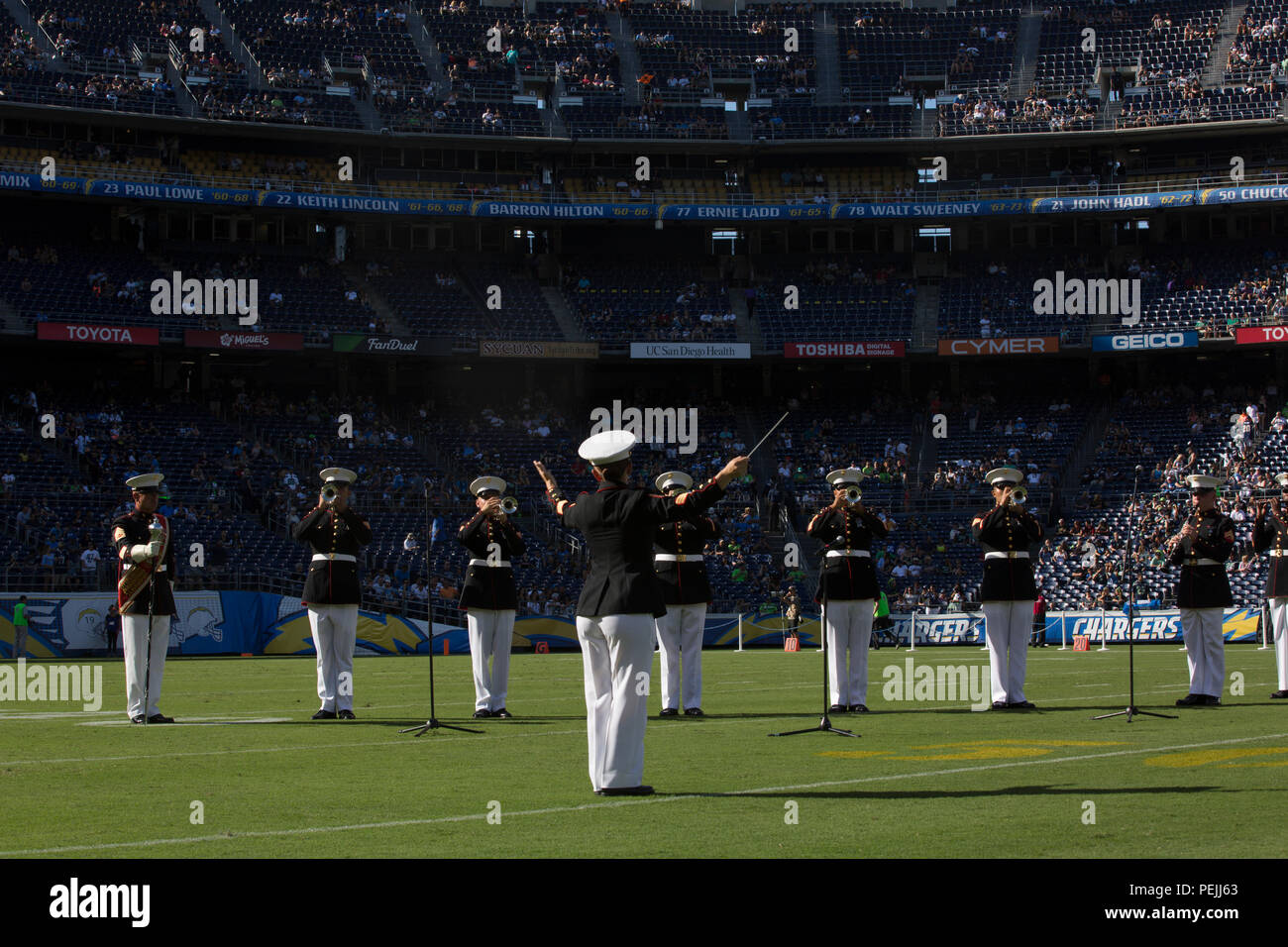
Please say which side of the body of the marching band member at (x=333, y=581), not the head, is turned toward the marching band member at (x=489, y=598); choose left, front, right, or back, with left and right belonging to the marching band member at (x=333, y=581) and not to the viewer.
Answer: left

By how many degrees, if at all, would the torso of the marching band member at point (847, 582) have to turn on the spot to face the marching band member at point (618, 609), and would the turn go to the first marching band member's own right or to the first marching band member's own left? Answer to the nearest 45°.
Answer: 0° — they already face them

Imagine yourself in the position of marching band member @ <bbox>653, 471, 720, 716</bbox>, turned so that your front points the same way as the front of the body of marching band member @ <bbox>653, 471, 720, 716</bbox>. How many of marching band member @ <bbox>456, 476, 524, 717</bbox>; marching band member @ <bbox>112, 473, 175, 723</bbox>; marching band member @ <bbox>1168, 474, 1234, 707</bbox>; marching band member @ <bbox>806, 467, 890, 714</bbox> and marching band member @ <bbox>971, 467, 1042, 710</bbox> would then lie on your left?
3

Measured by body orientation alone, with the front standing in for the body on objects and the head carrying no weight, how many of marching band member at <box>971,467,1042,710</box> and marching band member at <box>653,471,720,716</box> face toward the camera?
2

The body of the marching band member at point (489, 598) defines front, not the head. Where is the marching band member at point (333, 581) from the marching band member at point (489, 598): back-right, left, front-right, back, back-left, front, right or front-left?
right

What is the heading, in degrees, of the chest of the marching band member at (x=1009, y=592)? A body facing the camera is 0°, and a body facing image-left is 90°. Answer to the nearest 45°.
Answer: approximately 0°
